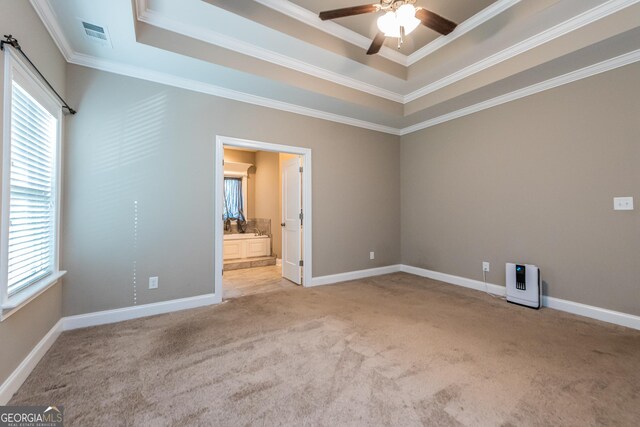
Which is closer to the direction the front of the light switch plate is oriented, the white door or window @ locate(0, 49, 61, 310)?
the window

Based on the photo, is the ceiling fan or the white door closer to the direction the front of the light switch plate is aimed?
the ceiling fan

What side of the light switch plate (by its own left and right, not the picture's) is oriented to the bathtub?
right

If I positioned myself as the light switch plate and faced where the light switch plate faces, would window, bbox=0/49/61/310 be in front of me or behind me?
in front

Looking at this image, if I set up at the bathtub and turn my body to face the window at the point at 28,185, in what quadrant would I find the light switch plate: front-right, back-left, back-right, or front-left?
front-left

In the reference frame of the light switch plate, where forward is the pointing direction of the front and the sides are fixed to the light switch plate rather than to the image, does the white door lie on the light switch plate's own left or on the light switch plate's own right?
on the light switch plate's own right

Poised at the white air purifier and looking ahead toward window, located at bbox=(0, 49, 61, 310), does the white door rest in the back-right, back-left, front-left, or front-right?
front-right

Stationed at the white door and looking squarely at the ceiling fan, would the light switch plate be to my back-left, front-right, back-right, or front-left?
front-left

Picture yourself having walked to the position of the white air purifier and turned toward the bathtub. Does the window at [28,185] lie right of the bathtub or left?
left

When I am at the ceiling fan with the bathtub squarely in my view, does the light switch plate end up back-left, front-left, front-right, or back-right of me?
back-right

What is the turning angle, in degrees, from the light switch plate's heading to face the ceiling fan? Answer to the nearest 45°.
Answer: approximately 45° to its right

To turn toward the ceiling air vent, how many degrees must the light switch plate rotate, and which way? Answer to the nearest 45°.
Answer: approximately 45° to its right
